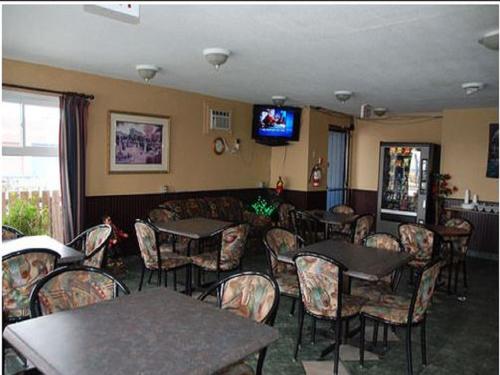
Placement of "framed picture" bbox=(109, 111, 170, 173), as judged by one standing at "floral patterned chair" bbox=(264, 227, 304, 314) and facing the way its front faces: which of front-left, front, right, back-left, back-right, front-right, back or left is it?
back

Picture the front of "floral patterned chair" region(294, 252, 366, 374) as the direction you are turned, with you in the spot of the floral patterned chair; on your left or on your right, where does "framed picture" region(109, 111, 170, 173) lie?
on your left

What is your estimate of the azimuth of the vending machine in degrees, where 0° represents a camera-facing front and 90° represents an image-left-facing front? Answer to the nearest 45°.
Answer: approximately 45°

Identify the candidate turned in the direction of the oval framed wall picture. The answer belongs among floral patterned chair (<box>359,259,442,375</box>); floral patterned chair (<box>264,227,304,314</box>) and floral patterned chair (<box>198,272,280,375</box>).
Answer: floral patterned chair (<box>359,259,442,375</box>)

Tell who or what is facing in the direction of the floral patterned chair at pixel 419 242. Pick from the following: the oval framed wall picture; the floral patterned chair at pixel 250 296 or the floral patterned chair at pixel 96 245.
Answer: the oval framed wall picture

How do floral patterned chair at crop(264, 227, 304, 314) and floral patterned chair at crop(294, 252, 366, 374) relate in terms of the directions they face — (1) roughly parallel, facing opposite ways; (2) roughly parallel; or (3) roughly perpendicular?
roughly perpendicular

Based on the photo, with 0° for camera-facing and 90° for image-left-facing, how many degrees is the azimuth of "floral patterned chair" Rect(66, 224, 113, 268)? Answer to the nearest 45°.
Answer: approximately 45°
